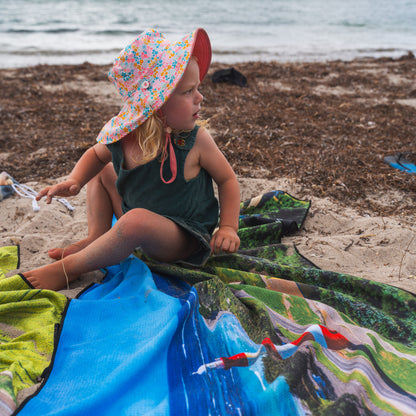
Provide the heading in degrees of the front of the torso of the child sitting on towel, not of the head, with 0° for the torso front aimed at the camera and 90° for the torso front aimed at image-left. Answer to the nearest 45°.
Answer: approximately 45°

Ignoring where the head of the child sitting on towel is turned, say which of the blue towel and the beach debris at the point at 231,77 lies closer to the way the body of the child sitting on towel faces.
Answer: the blue towel

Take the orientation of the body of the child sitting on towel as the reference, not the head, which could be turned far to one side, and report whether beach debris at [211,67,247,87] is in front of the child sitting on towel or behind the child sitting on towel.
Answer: behind

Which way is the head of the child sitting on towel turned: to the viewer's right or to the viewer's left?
to the viewer's right
